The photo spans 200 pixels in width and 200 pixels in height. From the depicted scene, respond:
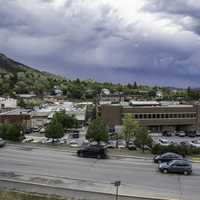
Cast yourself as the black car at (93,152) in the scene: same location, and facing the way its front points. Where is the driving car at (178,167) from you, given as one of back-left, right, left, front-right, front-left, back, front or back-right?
back-left

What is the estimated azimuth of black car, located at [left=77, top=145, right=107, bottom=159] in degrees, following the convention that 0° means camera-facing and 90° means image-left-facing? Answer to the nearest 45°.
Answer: approximately 90°

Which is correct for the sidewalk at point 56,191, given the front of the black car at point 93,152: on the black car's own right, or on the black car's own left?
on the black car's own left
